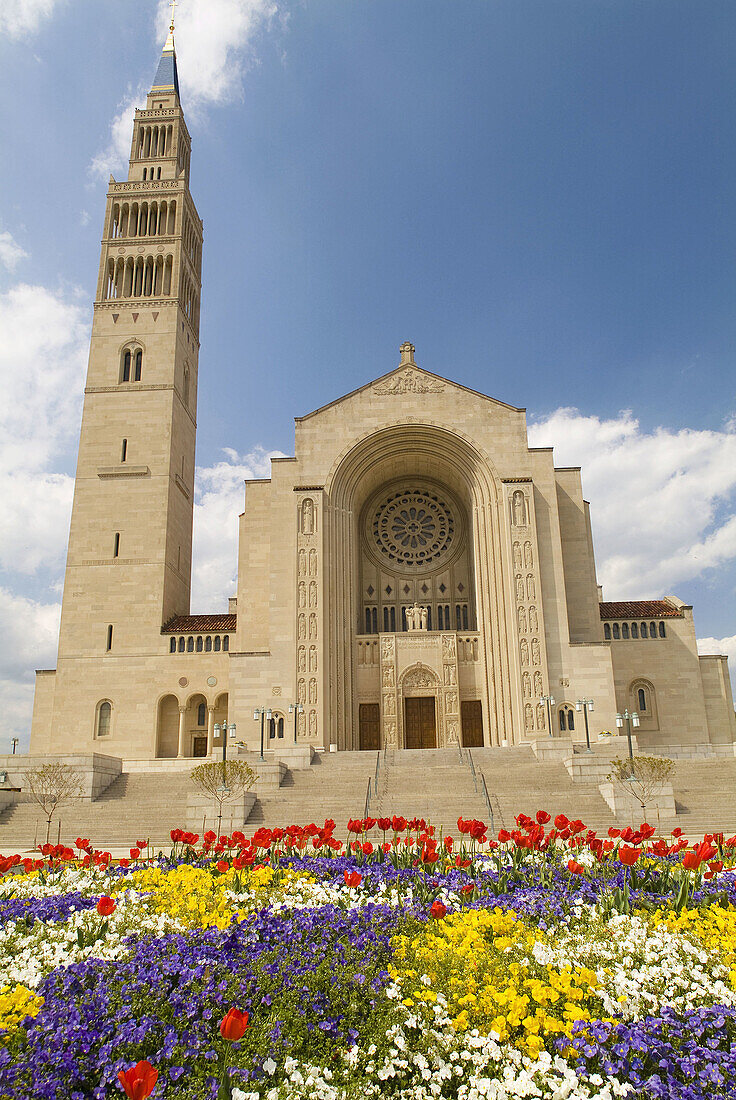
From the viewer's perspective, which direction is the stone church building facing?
toward the camera

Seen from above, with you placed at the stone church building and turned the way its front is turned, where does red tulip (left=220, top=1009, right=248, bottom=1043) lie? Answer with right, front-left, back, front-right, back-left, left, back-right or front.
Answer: front

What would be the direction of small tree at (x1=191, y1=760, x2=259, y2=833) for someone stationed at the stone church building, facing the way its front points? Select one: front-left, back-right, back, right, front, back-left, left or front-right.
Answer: front

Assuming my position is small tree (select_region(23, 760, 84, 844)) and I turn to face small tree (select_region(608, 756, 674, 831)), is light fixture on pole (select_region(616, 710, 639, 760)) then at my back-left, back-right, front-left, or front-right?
front-left

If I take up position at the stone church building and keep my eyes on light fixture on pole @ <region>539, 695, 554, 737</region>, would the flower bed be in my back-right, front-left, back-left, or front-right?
front-right

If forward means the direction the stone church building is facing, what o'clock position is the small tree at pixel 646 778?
The small tree is roughly at 11 o'clock from the stone church building.

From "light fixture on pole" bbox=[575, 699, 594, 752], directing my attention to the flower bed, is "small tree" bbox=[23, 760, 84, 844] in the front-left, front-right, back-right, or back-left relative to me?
front-right

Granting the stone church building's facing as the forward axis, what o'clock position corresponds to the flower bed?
The flower bed is roughly at 12 o'clock from the stone church building.

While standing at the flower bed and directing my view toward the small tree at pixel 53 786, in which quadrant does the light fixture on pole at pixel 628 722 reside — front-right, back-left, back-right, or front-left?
front-right

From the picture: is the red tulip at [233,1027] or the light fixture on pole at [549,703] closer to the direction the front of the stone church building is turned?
the red tulip

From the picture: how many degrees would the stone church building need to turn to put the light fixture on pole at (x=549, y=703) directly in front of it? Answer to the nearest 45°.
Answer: approximately 90° to its left

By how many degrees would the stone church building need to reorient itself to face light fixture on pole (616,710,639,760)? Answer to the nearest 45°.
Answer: approximately 45° to its left

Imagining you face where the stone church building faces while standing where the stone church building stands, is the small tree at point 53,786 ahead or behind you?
ahead

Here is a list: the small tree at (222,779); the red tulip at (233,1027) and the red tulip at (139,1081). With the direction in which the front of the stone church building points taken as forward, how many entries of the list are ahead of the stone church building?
3

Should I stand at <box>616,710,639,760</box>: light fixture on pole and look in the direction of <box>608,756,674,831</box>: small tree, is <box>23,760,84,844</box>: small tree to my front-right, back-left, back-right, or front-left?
front-right
